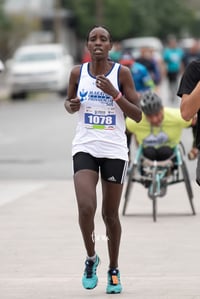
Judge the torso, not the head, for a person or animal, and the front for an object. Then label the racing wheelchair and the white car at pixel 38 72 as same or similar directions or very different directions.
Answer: same or similar directions

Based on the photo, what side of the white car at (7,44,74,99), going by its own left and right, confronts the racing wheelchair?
front

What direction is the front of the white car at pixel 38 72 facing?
toward the camera

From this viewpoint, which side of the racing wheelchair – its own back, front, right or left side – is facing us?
front

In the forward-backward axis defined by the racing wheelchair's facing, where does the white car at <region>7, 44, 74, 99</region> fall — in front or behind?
behind

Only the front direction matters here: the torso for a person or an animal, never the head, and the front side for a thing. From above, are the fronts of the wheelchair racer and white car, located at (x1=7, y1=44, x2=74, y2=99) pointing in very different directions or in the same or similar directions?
same or similar directions

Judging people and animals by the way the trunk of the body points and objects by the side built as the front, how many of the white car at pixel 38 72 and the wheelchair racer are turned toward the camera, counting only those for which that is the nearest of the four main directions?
2

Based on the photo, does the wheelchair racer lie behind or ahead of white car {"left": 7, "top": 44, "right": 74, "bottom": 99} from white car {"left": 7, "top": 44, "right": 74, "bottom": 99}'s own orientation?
ahead
